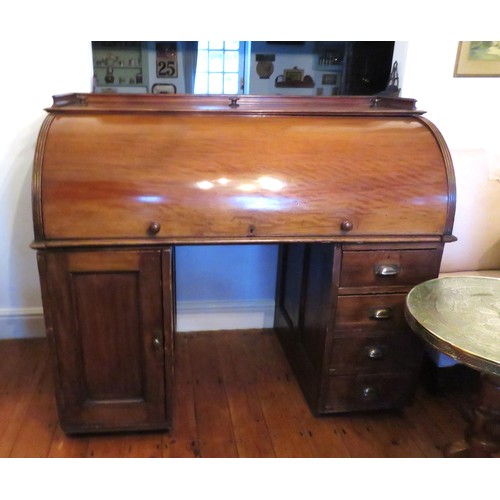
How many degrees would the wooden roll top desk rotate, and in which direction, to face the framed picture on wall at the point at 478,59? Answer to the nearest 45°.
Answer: approximately 135° to its left

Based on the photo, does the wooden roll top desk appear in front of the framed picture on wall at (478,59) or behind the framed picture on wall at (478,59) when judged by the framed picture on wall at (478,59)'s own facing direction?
in front

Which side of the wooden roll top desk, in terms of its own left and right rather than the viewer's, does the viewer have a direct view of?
front

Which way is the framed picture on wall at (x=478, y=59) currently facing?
toward the camera

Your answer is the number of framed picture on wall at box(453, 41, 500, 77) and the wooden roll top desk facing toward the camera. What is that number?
2
